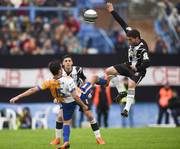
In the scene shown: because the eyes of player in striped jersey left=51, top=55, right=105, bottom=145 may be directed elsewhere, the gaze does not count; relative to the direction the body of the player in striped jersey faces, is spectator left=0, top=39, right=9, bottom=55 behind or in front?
behind

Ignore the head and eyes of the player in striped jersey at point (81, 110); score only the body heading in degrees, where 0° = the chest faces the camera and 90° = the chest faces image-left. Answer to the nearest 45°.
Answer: approximately 0°

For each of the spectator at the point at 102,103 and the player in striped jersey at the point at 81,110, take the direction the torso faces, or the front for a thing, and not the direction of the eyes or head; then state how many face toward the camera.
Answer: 2

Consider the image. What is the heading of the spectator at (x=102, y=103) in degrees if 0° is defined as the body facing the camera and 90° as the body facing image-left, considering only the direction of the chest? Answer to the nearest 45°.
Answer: approximately 0°

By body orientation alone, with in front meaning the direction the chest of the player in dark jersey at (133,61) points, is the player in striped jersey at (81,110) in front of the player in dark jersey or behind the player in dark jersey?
in front

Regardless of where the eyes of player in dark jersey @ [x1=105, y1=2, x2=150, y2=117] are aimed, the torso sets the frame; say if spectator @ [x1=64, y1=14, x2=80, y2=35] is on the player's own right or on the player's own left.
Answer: on the player's own right

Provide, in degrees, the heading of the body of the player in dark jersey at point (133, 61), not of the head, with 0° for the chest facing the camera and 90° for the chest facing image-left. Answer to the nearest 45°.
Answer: approximately 45°
